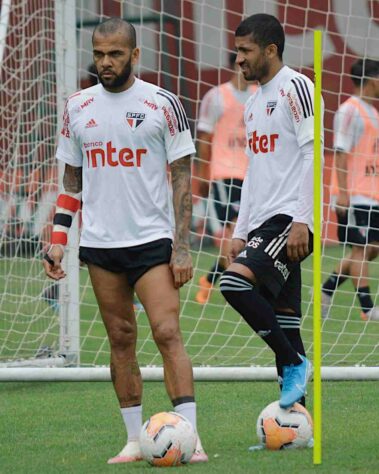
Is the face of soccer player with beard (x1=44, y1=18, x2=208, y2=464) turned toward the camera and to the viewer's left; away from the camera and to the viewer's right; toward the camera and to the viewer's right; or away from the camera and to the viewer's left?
toward the camera and to the viewer's left

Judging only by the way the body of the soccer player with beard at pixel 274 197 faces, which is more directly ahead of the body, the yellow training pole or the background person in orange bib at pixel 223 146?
the yellow training pole

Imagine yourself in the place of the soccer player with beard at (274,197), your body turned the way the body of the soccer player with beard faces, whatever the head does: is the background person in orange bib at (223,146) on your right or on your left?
on your right

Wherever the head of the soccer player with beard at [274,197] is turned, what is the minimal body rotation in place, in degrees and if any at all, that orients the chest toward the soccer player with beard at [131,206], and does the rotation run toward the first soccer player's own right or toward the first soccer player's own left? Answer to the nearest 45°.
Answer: approximately 45° to the first soccer player's own right

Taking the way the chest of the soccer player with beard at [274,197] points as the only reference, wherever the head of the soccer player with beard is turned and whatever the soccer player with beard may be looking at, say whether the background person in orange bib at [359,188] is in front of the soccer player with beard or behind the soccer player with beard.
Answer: behind
